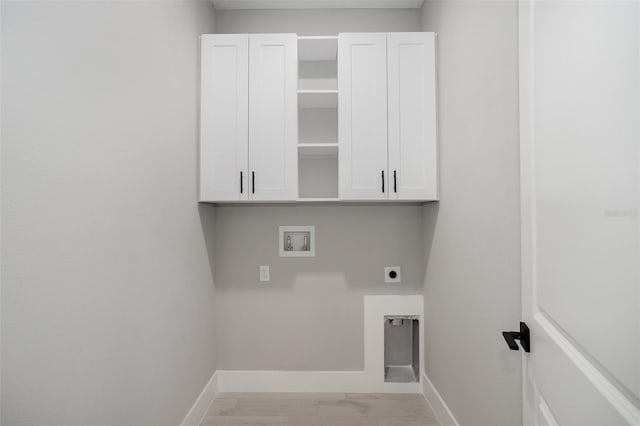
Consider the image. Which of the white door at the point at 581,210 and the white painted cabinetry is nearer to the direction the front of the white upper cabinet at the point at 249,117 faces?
the white door

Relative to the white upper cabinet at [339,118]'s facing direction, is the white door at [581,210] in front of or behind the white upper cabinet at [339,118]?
in front

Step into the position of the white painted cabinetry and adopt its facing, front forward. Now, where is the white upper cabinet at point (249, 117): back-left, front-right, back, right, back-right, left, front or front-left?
right

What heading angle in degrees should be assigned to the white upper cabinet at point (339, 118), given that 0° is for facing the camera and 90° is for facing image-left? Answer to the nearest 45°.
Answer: approximately 0°

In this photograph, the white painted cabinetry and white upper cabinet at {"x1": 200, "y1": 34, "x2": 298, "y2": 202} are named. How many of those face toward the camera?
2

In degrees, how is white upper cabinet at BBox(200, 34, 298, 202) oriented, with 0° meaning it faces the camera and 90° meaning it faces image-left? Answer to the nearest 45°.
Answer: approximately 0°

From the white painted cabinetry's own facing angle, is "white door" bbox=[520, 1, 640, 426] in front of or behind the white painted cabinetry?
in front

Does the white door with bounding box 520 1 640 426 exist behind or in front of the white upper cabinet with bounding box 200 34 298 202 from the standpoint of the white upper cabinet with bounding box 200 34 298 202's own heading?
in front

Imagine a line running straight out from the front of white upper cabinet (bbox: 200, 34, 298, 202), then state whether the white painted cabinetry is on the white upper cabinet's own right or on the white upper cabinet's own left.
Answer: on the white upper cabinet's own left
